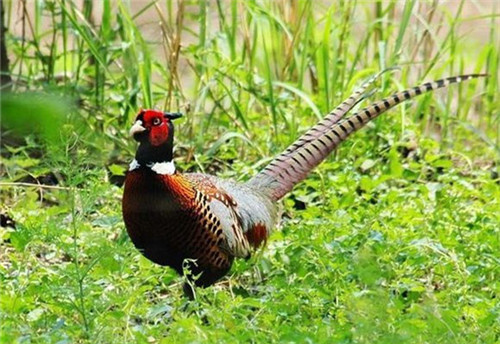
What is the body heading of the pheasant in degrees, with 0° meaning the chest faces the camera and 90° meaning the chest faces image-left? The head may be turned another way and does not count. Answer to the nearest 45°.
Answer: approximately 45°
